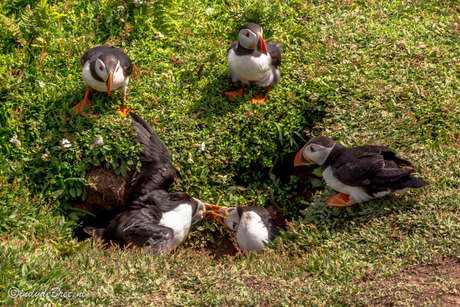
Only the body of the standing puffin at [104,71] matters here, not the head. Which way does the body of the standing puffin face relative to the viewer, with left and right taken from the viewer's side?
facing the viewer

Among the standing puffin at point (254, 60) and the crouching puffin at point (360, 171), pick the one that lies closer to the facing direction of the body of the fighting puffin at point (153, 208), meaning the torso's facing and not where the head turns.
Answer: the crouching puffin

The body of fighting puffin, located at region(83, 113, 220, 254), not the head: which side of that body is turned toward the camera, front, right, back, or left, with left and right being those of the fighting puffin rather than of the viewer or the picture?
right

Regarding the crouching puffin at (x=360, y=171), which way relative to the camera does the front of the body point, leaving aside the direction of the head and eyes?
to the viewer's left

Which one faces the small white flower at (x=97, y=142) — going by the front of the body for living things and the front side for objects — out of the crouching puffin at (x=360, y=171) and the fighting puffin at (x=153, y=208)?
the crouching puffin at (x=360, y=171)

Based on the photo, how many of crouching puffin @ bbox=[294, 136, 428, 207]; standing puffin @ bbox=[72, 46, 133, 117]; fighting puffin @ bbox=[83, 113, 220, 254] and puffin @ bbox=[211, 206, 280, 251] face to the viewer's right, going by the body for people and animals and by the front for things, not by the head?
1

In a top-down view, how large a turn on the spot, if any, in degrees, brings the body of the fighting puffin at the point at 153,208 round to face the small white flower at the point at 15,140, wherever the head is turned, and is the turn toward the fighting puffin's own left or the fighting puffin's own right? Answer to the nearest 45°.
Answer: approximately 180°

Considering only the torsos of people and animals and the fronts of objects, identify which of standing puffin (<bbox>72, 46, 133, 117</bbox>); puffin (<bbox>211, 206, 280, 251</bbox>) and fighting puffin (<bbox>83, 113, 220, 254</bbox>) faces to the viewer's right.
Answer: the fighting puffin

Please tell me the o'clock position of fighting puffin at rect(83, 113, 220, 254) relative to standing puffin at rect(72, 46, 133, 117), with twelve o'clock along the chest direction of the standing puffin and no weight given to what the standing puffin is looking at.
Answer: The fighting puffin is roughly at 11 o'clock from the standing puffin.

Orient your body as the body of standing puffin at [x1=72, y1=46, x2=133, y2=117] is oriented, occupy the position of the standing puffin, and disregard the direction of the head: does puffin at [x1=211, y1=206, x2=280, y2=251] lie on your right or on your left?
on your left

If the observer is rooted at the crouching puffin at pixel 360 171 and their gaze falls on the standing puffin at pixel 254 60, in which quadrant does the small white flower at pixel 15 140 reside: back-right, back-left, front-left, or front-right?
front-left

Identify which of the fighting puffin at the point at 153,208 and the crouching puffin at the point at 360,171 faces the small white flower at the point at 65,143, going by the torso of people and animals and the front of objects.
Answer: the crouching puffin at the point at 360,171

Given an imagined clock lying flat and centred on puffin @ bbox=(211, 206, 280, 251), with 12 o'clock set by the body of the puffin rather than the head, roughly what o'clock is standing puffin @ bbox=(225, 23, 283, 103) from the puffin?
The standing puffin is roughly at 4 o'clock from the puffin.

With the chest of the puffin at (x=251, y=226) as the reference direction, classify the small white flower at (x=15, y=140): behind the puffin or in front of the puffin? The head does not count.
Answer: in front

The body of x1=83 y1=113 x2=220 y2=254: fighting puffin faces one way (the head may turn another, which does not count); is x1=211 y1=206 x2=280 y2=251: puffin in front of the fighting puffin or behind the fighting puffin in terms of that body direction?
in front
